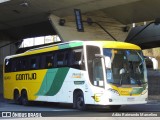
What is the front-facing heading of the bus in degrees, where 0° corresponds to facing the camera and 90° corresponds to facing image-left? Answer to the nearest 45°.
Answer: approximately 315°
